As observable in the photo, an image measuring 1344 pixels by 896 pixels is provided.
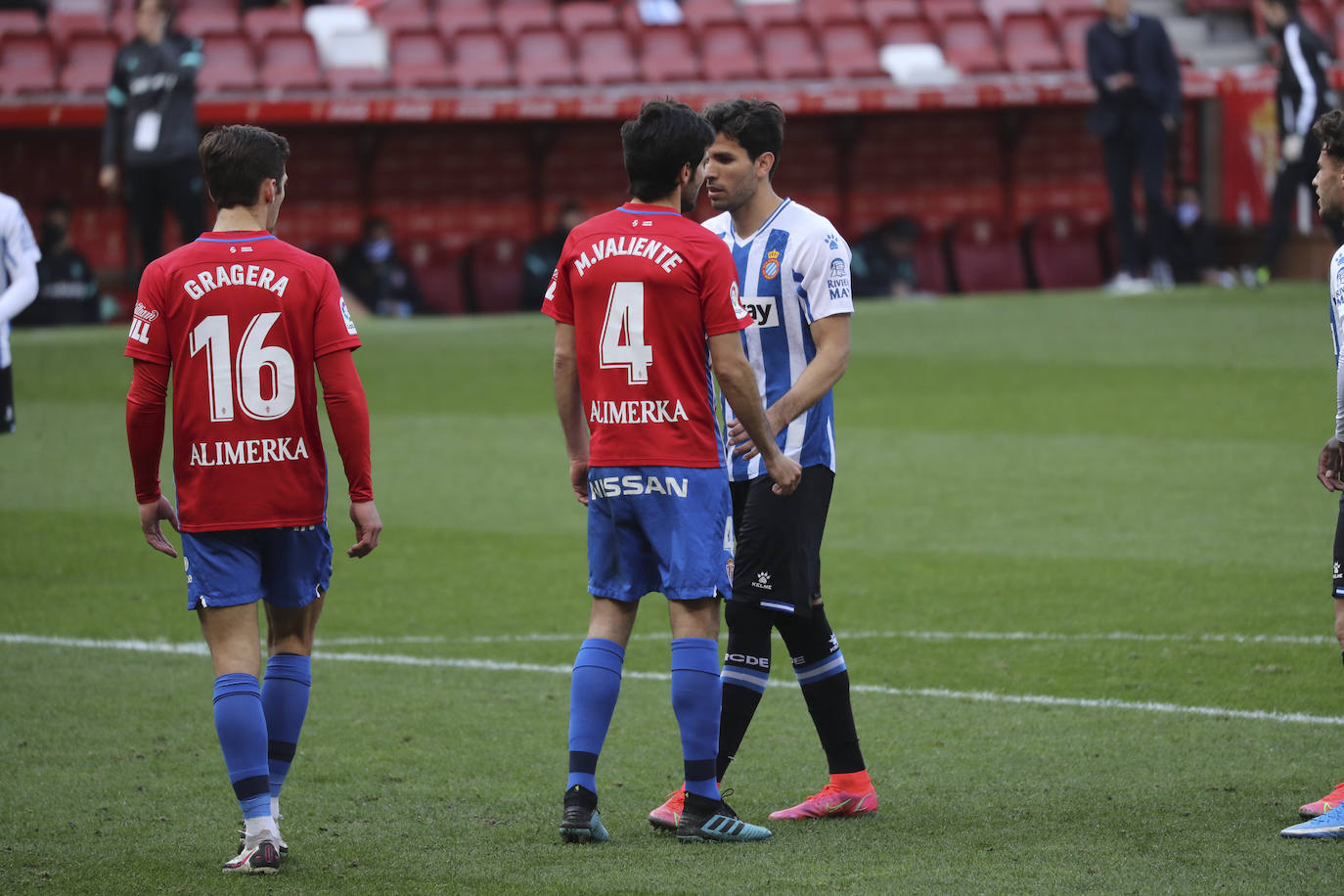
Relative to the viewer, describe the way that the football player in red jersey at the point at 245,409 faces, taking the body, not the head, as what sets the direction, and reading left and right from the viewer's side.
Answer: facing away from the viewer

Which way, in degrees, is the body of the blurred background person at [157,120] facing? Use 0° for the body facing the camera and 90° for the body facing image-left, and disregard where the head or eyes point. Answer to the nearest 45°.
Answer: approximately 0°

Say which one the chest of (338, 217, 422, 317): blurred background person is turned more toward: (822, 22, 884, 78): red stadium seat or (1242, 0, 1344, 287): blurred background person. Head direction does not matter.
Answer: the blurred background person

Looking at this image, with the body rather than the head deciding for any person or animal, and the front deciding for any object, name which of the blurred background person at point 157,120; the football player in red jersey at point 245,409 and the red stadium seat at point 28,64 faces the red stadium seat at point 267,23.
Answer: the football player in red jersey

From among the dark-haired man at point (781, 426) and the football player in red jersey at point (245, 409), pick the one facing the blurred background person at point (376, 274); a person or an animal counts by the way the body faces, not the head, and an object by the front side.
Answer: the football player in red jersey

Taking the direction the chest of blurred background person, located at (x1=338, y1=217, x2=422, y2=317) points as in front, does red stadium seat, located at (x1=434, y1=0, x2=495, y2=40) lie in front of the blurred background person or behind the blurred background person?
behind

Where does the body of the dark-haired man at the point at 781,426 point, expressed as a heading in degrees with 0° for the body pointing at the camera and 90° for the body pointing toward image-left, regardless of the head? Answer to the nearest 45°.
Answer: approximately 45°

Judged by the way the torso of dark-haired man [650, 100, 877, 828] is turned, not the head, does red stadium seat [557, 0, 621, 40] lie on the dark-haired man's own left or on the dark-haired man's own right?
on the dark-haired man's own right

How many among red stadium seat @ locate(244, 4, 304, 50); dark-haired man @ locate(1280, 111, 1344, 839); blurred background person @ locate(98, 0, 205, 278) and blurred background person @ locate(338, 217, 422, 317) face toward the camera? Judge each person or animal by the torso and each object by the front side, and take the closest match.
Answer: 3

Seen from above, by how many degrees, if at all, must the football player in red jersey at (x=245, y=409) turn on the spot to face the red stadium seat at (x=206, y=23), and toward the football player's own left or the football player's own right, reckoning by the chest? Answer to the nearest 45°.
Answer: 0° — they already face it
